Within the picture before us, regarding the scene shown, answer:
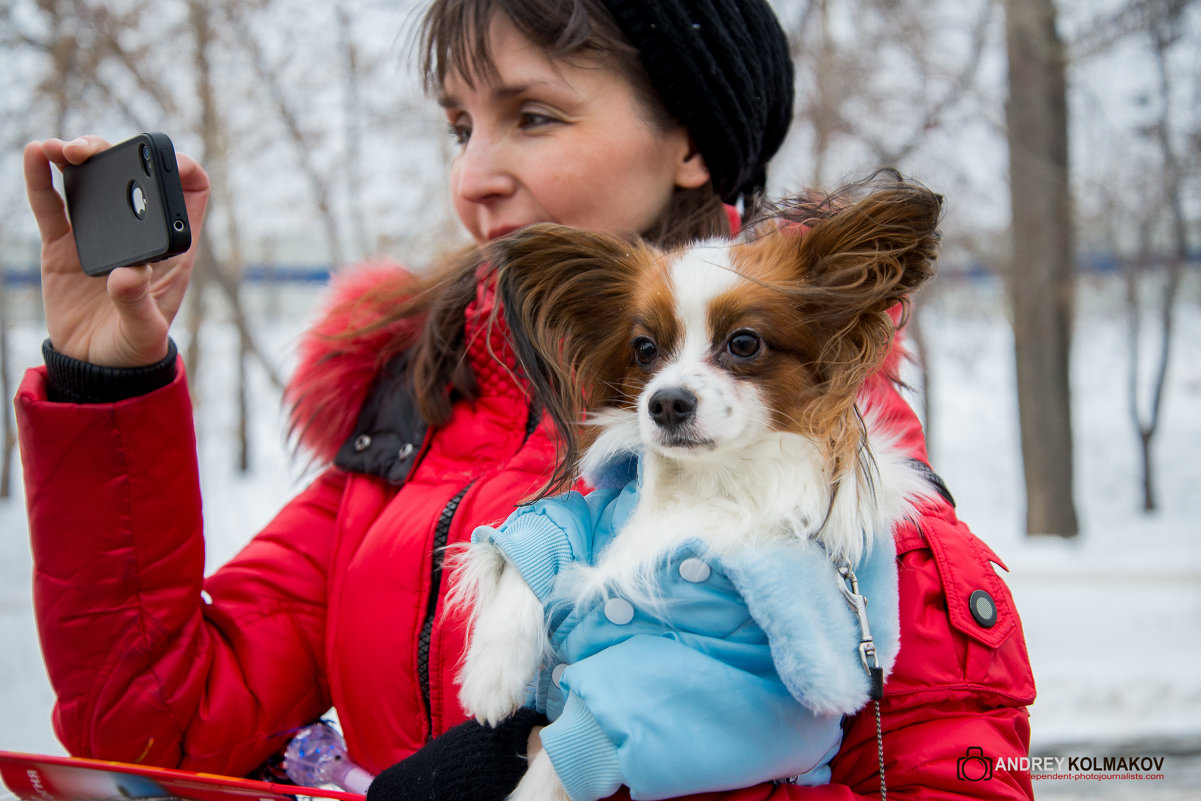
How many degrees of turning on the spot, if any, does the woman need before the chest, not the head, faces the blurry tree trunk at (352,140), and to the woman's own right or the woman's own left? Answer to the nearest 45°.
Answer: approximately 135° to the woman's own right

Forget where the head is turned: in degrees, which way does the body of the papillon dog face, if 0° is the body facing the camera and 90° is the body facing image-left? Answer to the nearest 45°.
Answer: approximately 45°

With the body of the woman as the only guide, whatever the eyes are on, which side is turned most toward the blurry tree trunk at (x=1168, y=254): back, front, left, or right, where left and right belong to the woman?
back

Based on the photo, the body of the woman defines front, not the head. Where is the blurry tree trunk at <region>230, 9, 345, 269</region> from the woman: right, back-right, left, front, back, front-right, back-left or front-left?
back-right
